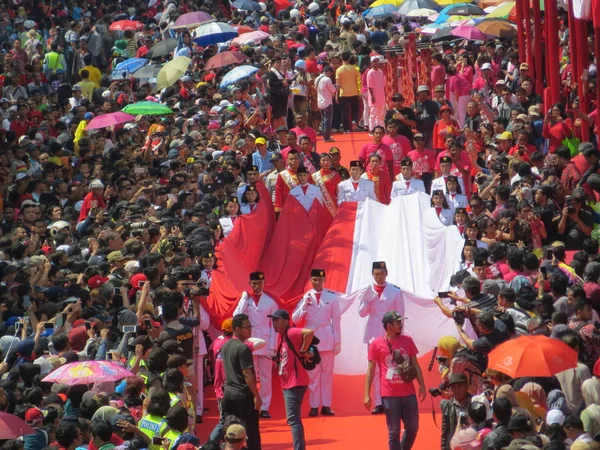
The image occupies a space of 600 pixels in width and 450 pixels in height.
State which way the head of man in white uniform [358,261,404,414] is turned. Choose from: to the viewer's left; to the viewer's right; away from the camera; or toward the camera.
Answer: toward the camera

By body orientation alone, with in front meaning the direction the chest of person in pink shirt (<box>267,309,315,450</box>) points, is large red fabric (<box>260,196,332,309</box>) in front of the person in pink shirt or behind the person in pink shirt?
behind

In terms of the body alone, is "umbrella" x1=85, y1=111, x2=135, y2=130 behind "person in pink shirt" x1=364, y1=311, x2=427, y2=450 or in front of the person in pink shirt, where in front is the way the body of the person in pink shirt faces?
behind

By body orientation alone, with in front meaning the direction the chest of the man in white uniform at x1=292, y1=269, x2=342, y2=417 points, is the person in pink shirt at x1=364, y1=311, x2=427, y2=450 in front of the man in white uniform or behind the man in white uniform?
in front

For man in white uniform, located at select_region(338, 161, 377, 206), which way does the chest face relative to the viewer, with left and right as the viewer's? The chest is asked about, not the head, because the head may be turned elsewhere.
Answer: facing the viewer

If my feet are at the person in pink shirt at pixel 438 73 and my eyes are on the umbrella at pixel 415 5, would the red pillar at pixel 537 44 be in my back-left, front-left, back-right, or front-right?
front-right

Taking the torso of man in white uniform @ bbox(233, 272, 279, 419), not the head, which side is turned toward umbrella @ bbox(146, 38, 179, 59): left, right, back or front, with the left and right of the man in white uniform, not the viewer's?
back

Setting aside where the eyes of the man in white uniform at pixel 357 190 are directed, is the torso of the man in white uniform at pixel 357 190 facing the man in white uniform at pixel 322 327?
yes

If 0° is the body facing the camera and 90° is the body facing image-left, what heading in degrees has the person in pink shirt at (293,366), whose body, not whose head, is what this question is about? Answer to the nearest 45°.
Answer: approximately 45°

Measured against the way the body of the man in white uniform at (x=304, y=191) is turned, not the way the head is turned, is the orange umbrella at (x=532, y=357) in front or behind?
in front

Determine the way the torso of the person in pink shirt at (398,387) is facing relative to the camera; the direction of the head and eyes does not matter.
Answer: toward the camera

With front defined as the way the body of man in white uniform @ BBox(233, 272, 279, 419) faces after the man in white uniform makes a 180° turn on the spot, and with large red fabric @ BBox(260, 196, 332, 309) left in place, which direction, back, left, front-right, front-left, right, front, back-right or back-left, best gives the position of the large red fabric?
front

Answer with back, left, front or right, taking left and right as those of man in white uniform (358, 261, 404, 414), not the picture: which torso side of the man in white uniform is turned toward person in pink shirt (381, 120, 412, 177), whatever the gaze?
back

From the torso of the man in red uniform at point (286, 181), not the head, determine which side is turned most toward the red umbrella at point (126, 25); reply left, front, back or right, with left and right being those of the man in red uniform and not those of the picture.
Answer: back

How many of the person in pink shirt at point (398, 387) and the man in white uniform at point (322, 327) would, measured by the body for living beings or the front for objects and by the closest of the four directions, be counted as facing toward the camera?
2

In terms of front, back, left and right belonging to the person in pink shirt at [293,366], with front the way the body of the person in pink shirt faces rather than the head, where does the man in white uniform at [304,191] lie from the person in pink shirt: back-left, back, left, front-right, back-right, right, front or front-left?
back-right

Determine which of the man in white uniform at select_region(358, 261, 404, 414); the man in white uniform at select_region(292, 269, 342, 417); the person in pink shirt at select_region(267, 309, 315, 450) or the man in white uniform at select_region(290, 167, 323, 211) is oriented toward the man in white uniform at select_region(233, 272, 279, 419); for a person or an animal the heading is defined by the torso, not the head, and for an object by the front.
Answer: the man in white uniform at select_region(290, 167, 323, 211)

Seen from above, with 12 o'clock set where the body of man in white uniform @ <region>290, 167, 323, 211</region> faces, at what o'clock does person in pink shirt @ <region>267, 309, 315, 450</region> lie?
The person in pink shirt is roughly at 12 o'clock from the man in white uniform.

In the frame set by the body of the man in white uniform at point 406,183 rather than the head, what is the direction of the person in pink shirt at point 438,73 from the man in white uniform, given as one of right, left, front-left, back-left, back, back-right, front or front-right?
back

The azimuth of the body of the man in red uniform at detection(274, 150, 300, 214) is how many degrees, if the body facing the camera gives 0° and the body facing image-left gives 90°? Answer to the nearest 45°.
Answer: approximately 0°

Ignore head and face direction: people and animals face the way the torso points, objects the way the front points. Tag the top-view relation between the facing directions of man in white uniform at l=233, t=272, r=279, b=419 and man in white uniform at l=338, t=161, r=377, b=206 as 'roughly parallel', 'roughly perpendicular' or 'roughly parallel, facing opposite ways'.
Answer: roughly parallel
